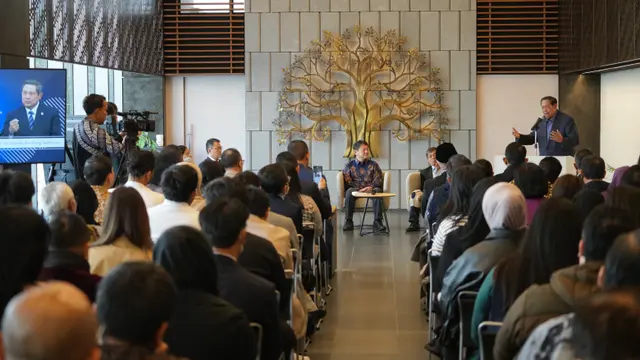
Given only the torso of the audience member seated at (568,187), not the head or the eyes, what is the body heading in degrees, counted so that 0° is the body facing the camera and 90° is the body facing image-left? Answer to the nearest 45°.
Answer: approximately 180°

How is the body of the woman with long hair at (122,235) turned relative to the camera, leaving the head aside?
away from the camera

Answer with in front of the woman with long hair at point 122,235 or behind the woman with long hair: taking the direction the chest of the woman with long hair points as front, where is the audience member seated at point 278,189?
in front

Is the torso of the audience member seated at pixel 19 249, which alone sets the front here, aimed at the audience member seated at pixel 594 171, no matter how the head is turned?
no

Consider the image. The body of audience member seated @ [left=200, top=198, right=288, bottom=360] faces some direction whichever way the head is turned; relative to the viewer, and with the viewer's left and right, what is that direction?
facing away from the viewer and to the right of the viewer

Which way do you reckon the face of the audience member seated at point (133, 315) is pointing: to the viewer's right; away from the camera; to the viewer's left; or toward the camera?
away from the camera

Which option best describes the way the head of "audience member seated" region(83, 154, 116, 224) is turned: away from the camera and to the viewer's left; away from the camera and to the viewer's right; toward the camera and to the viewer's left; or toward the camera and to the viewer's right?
away from the camera and to the viewer's right

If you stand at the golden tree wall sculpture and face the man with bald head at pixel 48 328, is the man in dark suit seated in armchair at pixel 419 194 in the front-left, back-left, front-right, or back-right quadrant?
front-left

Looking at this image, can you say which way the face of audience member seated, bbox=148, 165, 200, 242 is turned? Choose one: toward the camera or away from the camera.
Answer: away from the camera

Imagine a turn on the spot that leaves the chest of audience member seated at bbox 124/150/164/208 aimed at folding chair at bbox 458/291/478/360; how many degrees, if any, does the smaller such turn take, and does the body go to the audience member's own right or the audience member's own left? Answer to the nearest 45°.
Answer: approximately 90° to the audience member's own right

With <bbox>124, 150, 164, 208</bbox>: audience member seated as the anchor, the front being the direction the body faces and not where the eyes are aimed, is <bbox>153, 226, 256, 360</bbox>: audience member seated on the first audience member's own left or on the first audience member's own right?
on the first audience member's own right

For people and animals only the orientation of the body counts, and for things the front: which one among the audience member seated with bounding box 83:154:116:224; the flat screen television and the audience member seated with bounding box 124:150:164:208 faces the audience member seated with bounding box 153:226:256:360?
the flat screen television

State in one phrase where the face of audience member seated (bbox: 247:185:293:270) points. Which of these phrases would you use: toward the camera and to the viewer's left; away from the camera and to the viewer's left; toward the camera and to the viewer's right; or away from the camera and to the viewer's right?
away from the camera and to the viewer's right

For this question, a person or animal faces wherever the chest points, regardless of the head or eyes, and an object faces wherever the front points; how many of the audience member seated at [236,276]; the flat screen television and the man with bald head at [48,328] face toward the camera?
1

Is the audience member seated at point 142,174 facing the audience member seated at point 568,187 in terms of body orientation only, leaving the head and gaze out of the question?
no

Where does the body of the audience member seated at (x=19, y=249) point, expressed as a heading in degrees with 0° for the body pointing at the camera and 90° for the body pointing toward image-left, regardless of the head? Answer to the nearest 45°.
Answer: approximately 180°

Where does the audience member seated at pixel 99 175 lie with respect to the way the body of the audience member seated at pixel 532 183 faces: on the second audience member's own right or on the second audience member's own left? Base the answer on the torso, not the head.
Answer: on the second audience member's own left

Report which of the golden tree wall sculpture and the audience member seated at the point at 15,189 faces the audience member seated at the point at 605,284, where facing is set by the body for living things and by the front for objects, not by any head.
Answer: the golden tree wall sculpture

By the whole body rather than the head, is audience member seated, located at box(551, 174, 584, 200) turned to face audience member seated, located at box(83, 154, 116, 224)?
no

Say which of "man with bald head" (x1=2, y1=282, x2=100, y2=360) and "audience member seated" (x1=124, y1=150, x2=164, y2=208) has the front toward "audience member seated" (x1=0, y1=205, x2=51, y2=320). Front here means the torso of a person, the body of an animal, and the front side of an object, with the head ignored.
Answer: the man with bald head

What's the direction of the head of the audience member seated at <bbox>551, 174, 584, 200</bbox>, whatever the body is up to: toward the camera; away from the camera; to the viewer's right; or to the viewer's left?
away from the camera

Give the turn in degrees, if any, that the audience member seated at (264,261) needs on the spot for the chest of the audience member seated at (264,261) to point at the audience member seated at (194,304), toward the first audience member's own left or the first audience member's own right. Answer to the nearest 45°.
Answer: approximately 180°
